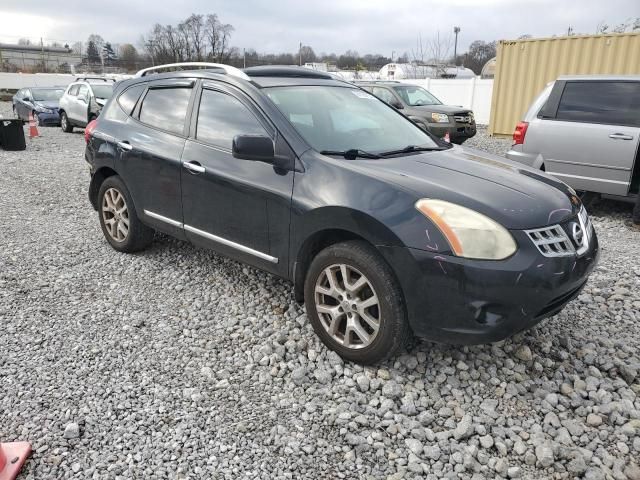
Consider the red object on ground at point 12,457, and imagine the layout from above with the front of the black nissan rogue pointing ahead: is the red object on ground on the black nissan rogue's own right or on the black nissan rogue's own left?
on the black nissan rogue's own right

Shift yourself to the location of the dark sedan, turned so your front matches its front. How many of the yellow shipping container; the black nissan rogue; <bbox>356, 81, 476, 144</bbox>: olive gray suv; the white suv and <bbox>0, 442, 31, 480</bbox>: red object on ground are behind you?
0

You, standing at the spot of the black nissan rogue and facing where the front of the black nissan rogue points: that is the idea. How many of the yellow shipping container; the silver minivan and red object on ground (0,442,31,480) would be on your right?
1

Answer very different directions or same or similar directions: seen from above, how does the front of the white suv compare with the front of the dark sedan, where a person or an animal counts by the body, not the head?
same or similar directions

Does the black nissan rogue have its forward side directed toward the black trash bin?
no

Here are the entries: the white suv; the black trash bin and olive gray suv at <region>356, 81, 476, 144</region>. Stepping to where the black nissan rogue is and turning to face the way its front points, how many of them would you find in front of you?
0

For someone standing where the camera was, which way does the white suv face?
facing the viewer and to the right of the viewer

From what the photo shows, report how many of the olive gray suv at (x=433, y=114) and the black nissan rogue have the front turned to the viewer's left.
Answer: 0

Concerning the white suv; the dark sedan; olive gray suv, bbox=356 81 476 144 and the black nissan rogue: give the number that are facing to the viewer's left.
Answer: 0

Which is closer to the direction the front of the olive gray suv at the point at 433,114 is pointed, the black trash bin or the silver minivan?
the silver minivan

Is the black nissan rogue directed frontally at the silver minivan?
no

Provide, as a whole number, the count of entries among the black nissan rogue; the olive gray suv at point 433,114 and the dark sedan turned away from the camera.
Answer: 0

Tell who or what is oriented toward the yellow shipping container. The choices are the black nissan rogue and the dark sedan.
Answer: the dark sedan

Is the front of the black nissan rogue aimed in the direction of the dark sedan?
no

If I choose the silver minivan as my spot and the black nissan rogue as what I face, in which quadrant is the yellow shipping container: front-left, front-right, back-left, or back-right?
back-right

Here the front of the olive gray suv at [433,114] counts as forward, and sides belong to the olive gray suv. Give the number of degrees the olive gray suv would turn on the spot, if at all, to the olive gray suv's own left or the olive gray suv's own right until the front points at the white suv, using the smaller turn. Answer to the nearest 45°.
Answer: approximately 135° to the olive gray suv's own right
